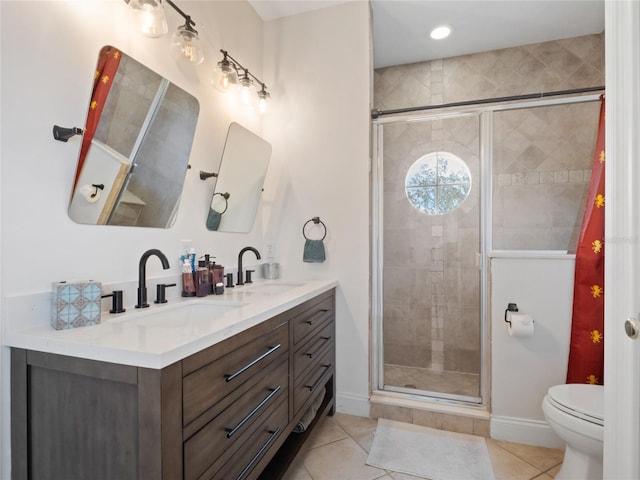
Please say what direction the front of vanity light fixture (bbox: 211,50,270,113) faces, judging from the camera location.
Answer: facing the viewer and to the right of the viewer

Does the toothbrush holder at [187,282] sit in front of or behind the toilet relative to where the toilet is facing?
in front

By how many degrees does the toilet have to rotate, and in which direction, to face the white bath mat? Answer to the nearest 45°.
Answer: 0° — it already faces it

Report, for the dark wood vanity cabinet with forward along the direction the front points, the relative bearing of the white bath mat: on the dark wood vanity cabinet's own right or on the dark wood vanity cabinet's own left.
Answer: on the dark wood vanity cabinet's own left

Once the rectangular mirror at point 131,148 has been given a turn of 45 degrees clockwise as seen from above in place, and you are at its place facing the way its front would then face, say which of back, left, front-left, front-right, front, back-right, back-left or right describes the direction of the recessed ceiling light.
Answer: left

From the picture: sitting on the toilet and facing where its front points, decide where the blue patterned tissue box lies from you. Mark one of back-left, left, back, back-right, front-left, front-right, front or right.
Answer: front-left

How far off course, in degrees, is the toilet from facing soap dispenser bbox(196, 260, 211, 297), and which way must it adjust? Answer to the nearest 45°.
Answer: approximately 45° to its left

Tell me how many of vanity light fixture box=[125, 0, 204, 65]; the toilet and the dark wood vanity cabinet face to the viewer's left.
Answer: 1

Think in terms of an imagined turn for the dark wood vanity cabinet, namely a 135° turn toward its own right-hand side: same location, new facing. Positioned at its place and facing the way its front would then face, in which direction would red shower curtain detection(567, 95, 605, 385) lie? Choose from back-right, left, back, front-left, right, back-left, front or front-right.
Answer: back

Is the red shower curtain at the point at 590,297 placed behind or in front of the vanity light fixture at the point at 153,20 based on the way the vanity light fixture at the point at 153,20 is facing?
in front
